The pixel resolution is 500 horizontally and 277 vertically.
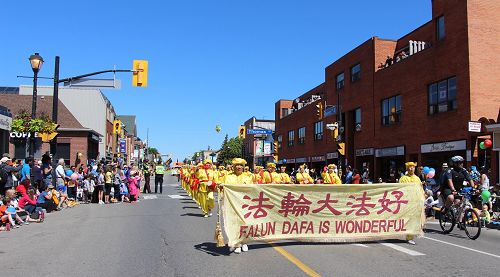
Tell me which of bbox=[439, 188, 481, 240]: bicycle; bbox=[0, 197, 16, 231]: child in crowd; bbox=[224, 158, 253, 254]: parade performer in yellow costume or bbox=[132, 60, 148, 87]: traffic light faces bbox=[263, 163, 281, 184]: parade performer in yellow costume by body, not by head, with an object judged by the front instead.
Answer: the child in crowd

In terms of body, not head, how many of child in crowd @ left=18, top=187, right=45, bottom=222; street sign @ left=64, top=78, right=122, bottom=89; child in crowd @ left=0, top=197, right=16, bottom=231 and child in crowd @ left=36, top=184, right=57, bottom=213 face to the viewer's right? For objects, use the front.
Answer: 3

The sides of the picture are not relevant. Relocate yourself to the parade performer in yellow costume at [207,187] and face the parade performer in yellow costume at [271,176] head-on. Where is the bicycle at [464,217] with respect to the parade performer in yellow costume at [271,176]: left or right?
right

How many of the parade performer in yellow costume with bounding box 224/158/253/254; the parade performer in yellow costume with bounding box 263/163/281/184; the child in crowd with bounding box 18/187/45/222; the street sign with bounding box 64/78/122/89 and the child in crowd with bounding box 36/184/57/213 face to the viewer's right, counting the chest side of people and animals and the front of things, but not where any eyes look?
2

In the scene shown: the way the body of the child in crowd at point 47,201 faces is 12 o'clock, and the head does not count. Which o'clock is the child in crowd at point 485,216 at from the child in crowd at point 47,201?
the child in crowd at point 485,216 is roughly at 1 o'clock from the child in crowd at point 47,201.

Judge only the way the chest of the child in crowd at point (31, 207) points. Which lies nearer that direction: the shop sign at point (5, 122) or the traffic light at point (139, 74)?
the traffic light

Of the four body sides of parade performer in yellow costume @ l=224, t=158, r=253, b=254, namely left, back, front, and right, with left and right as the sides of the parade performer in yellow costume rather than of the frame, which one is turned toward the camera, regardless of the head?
front

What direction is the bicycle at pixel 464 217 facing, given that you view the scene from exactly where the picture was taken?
facing the viewer and to the right of the viewer

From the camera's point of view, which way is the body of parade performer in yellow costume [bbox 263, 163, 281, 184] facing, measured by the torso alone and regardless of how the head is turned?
toward the camera

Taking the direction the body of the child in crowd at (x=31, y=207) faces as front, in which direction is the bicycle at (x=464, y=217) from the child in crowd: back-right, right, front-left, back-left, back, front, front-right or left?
front-right

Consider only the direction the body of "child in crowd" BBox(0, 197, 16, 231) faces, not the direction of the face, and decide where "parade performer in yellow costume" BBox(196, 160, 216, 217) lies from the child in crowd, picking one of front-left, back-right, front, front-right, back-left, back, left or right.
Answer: front
